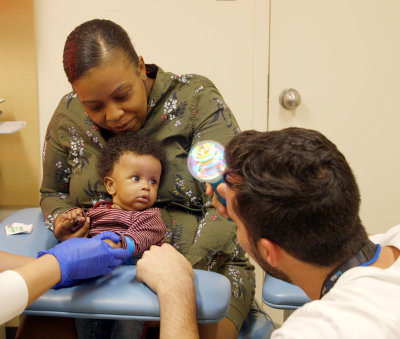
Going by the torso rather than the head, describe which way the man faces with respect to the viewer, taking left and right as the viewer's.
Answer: facing away from the viewer and to the left of the viewer

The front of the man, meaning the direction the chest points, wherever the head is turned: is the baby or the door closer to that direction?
the baby

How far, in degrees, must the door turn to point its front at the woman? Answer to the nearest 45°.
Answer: approximately 45° to its right

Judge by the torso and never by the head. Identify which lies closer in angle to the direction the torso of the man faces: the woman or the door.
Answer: the woman

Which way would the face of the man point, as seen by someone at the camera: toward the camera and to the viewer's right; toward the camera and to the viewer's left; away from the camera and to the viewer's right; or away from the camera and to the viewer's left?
away from the camera and to the viewer's left
